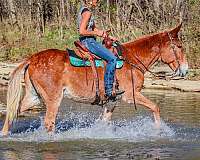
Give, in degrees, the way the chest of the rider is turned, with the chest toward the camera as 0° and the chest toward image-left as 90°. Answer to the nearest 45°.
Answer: approximately 270°

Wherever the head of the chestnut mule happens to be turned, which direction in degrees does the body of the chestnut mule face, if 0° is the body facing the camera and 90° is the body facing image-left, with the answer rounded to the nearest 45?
approximately 270°
